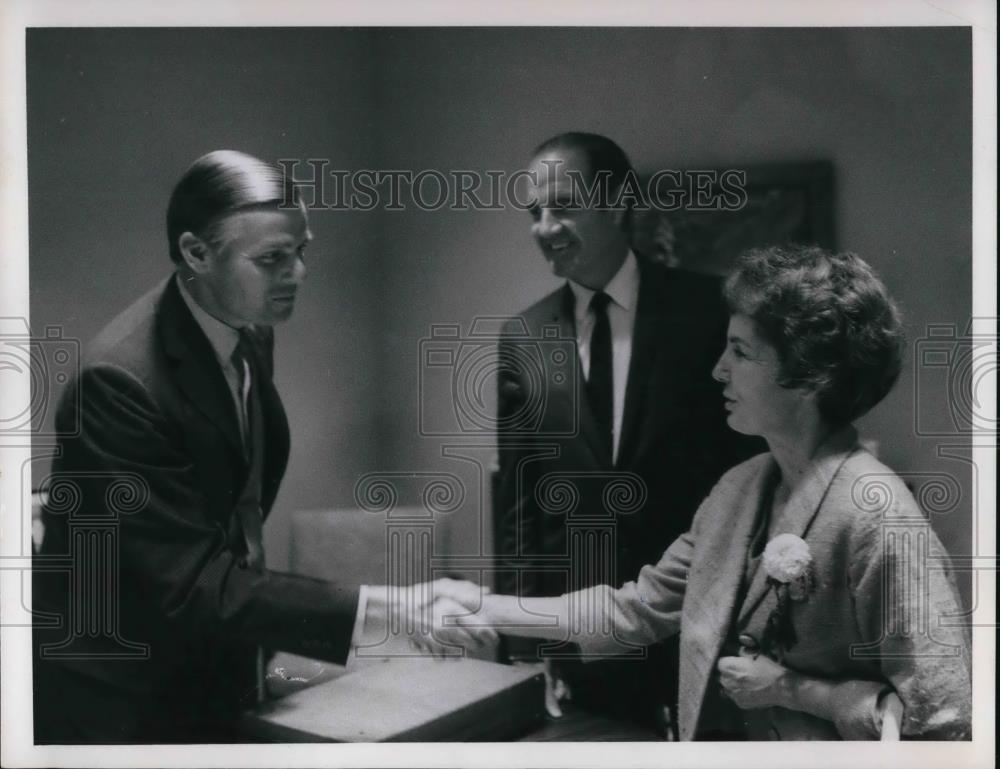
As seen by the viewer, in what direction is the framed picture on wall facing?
toward the camera

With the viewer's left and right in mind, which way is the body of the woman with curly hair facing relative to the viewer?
facing the viewer and to the left of the viewer

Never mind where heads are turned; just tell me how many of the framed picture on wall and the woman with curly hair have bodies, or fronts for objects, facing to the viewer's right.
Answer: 0

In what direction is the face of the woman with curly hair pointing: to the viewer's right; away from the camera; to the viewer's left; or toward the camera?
to the viewer's left

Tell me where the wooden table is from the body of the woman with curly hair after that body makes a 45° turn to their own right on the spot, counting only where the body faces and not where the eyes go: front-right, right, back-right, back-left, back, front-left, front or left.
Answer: front

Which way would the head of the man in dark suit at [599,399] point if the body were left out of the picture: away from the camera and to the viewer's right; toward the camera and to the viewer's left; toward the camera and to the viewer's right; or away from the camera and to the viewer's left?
toward the camera and to the viewer's left

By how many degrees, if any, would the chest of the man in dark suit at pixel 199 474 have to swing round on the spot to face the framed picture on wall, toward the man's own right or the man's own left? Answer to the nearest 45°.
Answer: approximately 45° to the man's own left

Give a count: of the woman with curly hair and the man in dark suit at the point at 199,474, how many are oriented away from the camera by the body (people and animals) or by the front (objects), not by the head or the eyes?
0

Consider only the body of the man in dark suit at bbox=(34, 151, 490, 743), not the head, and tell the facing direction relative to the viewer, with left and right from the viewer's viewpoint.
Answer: facing the viewer and to the right of the viewer
